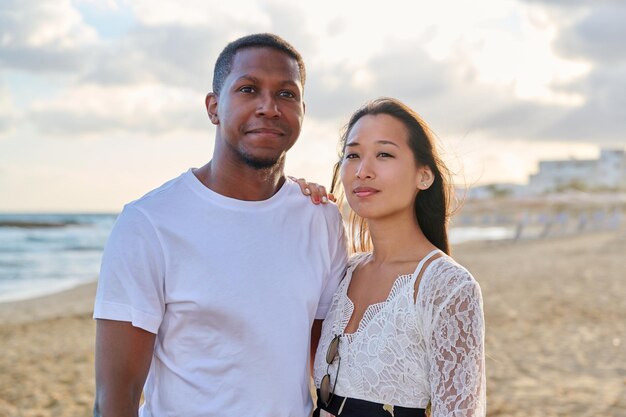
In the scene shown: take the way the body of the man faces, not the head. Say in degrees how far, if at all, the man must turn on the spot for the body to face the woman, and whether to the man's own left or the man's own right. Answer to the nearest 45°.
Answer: approximately 45° to the man's own left

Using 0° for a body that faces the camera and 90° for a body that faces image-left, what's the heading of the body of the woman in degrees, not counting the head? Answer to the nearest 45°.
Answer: approximately 45°

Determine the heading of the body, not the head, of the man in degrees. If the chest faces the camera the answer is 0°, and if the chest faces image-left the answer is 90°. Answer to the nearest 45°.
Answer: approximately 315°
